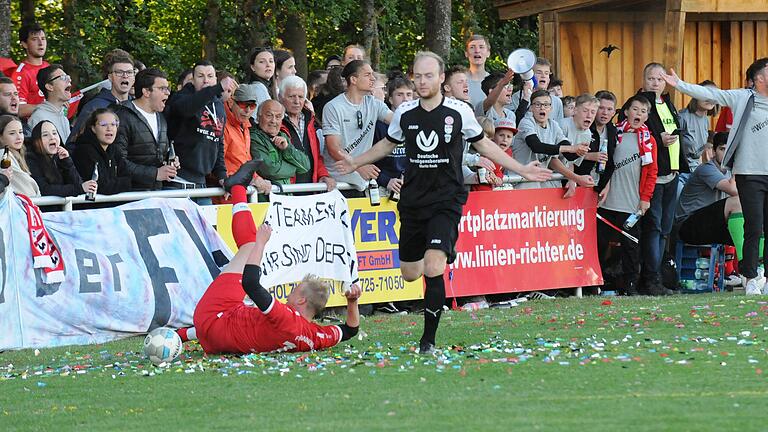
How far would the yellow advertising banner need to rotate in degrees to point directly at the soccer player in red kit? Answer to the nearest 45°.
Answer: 0° — it already faces them

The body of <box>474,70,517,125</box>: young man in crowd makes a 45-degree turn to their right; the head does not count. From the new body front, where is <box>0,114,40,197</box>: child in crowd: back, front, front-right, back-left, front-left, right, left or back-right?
front-right

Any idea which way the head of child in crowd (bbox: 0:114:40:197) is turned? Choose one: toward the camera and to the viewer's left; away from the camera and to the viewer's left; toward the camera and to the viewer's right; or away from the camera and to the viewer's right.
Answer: toward the camera and to the viewer's right

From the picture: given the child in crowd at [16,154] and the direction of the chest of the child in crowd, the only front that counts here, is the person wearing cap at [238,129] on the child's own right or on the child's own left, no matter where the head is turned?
on the child's own left

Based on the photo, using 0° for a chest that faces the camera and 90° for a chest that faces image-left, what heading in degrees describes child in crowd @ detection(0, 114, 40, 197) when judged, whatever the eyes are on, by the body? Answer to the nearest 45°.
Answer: approximately 315°

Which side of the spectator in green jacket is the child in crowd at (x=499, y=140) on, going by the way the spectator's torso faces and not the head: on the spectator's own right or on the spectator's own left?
on the spectator's own left

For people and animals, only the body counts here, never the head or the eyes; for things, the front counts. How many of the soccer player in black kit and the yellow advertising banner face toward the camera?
2

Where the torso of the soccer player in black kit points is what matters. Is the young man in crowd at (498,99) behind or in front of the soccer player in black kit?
behind

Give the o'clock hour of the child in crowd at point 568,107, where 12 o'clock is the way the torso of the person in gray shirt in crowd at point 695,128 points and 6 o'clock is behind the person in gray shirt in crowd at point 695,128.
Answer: the child in crowd at point 568,107 is roughly at 3 o'clock from the person in gray shirt in crowd at point 695,128.

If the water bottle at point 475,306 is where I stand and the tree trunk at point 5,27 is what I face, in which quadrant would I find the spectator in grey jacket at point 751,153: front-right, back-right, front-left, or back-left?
back-right

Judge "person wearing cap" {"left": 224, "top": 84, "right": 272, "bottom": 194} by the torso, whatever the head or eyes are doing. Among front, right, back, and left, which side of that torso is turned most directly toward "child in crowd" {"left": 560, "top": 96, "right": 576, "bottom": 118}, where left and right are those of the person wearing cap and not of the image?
left
